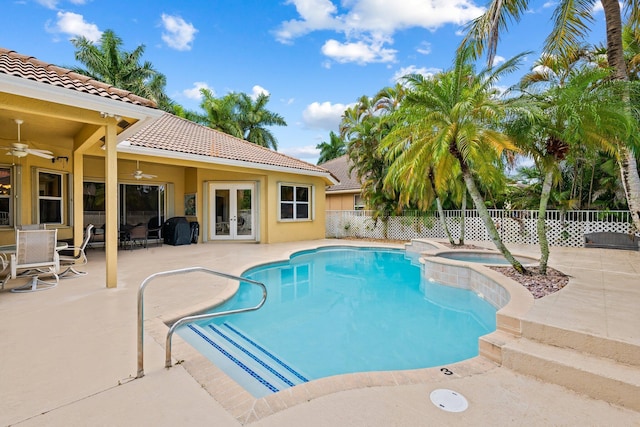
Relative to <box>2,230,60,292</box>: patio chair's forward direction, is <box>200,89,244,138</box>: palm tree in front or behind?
in front

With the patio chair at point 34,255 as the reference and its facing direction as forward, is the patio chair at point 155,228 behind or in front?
in front

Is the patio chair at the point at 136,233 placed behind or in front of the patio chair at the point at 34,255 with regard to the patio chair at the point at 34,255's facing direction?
in front
